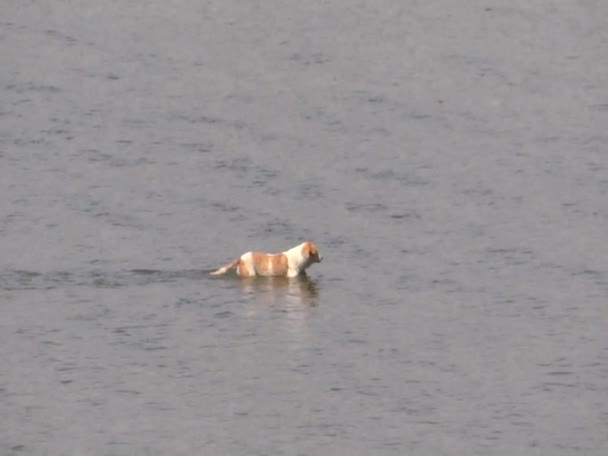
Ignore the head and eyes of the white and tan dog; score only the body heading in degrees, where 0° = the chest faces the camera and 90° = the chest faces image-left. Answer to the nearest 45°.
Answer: approximately 270°
